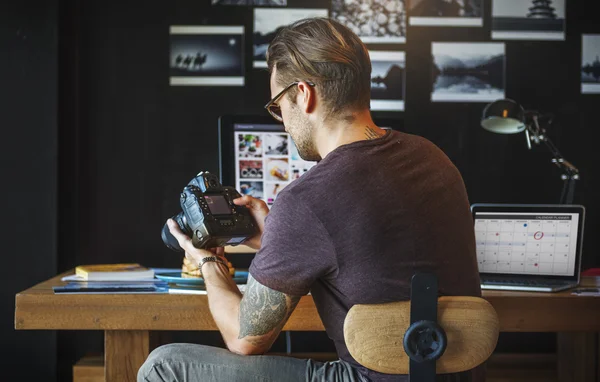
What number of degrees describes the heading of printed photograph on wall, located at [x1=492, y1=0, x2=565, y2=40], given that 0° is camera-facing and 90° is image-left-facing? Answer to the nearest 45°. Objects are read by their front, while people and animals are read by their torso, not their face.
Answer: approximately 0°

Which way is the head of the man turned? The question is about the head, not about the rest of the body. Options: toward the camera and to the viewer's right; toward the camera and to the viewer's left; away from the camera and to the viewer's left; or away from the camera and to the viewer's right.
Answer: away from the camera and to the viewer's left

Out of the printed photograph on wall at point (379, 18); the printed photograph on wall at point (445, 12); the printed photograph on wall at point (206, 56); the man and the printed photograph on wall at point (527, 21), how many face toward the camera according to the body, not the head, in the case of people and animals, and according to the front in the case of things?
4

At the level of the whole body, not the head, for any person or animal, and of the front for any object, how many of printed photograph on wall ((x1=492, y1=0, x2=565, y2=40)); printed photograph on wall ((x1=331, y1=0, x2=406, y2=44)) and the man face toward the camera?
2
